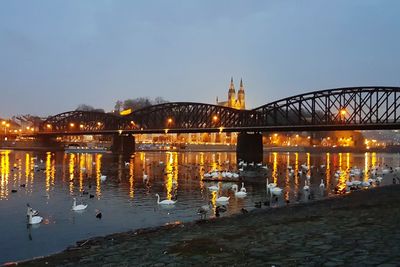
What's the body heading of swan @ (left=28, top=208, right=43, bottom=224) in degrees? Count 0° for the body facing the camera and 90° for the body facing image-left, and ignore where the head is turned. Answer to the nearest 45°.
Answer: approximately 90°
